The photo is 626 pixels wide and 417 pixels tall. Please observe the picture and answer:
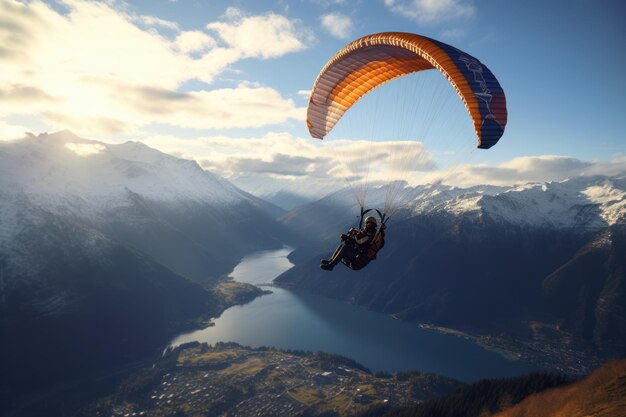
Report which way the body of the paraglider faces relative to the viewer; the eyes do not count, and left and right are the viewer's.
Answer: facing the viewer and to the left of the viewer
